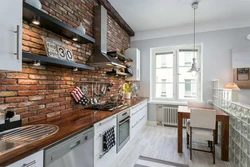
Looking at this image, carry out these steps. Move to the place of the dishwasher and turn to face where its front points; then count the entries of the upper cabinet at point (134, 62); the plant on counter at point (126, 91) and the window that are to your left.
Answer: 3

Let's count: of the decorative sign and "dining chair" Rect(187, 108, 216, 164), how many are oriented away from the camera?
1

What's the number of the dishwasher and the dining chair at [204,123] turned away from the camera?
1

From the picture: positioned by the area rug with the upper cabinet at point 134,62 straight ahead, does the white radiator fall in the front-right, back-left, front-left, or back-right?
front-right

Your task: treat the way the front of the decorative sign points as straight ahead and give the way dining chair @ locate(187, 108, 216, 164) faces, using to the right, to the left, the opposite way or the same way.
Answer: to the left

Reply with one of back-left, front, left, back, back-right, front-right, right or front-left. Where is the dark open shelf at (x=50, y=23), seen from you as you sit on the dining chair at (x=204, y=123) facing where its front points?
back-left

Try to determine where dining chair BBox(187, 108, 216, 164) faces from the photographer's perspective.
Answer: facing away from the viewer

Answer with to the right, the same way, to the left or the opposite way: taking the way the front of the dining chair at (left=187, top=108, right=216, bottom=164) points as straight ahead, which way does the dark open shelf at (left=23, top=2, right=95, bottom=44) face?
to the right

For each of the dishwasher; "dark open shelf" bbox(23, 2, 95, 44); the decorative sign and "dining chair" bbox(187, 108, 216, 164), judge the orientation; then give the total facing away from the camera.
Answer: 1

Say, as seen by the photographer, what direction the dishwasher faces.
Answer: facing the viewer and to the right of the viewer

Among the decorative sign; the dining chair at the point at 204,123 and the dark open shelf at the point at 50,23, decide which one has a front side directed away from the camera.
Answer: the dining chair

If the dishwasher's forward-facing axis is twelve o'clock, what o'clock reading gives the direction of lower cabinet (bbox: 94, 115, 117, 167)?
The lower cabinet is roughly at 9 o'clock from the dishwasher.
